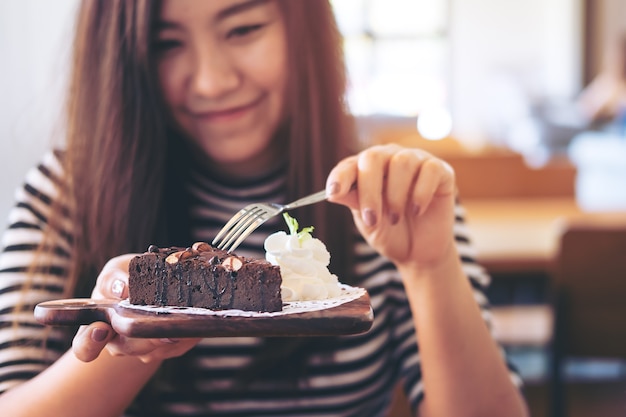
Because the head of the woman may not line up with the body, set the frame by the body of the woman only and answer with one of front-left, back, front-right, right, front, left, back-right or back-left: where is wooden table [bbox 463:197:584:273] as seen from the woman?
back-left

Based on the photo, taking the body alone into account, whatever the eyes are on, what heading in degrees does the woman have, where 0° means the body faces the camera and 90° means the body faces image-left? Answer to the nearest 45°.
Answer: approximately 0°
